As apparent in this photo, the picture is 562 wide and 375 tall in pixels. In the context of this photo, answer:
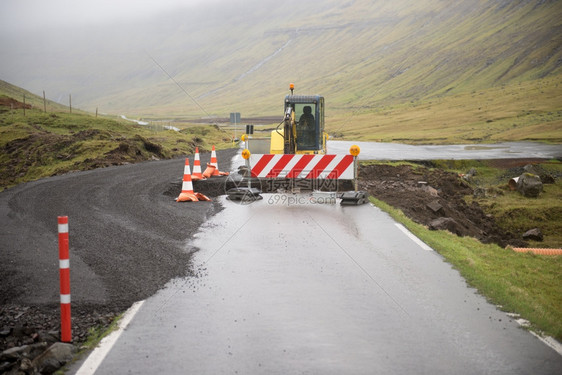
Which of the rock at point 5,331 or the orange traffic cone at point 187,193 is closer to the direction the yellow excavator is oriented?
the rock

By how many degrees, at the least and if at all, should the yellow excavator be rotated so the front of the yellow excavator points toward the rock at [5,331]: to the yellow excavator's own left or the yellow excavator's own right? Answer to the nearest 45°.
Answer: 0° — it already faces it

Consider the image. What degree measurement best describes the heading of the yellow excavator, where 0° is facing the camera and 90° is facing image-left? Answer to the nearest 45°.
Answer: approximately 0°

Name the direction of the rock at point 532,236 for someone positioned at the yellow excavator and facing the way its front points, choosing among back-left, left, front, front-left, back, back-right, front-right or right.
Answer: left

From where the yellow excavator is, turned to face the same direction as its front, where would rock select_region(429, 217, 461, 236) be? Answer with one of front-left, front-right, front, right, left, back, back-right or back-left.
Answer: front-left

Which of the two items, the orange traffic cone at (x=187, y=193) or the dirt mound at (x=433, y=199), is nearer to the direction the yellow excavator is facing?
the orange traffic cone

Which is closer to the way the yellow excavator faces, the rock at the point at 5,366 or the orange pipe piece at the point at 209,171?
the rock

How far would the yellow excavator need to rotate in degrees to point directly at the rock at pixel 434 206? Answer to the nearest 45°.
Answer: approximately 90° to its left

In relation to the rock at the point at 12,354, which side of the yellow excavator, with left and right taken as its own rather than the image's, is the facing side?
front

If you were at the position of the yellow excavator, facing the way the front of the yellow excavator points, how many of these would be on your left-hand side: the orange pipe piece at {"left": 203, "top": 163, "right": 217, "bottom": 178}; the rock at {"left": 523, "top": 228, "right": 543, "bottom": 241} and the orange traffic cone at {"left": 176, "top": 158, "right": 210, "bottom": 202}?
1

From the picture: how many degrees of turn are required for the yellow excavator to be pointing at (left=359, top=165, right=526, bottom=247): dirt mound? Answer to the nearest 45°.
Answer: approximately 90° to its left

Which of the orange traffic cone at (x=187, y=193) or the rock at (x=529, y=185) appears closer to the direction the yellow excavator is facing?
the orange traffic cone

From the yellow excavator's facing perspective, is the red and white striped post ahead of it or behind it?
ahead

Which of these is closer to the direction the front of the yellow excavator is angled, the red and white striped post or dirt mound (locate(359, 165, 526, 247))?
the red and white striped post

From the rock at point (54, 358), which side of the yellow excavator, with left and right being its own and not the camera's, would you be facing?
front
